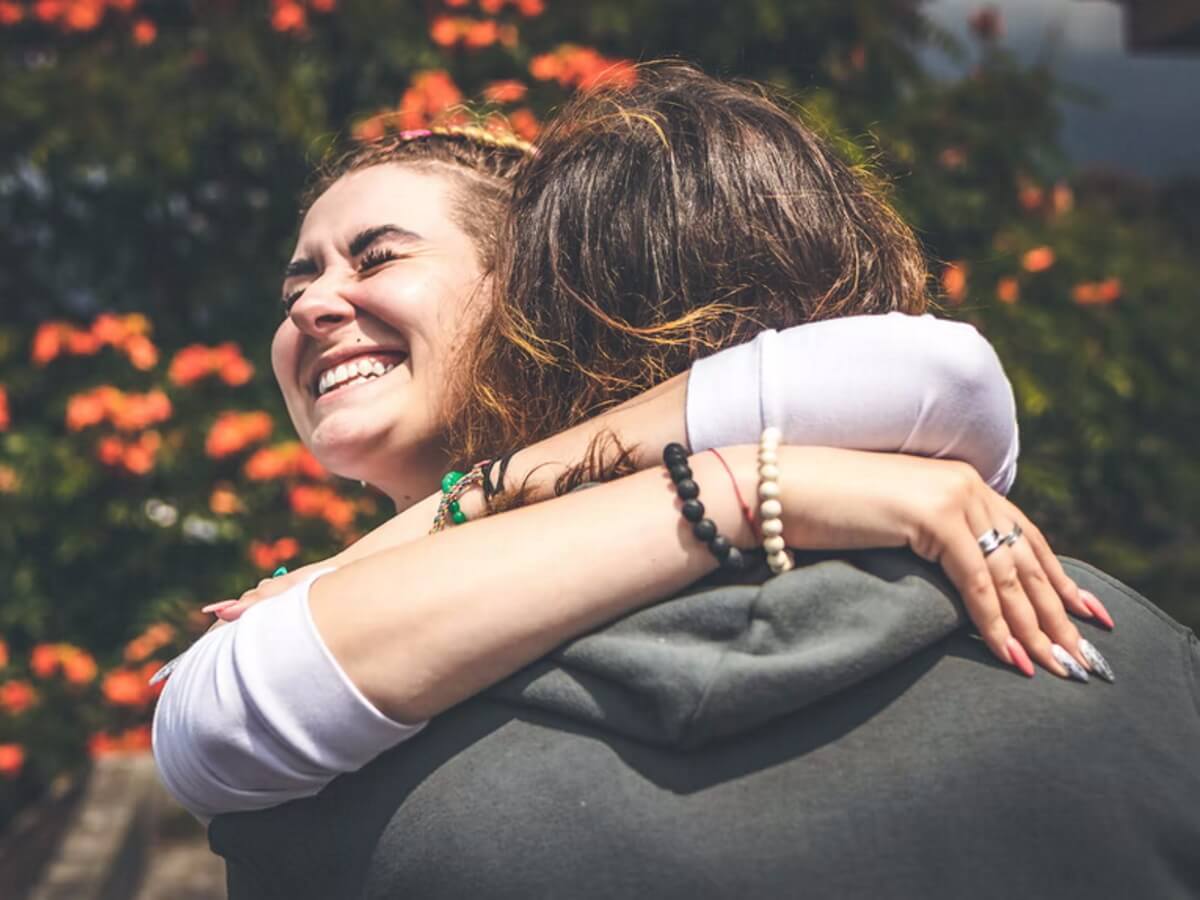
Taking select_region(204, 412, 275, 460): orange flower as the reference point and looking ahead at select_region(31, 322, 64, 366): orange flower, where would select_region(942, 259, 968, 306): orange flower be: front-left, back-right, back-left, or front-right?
back-right

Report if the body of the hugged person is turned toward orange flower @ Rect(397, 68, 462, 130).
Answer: yes

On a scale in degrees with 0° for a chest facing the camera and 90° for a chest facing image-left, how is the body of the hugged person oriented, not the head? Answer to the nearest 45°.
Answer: approximately 180°

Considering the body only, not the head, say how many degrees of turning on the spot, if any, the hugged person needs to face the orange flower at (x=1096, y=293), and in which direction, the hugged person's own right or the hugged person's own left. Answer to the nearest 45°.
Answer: approximately 45° to the hugged person's own right

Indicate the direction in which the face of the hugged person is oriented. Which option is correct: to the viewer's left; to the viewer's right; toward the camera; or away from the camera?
away from the camera

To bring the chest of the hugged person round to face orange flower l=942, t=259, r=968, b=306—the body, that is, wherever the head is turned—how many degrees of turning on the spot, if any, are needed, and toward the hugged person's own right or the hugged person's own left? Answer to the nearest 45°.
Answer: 0° — they already face it

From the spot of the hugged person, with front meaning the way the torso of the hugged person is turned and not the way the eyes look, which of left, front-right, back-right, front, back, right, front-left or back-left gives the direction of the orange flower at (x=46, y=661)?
front-left

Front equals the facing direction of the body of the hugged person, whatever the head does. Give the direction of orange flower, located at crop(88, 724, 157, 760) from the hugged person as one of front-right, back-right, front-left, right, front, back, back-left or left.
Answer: front-left
